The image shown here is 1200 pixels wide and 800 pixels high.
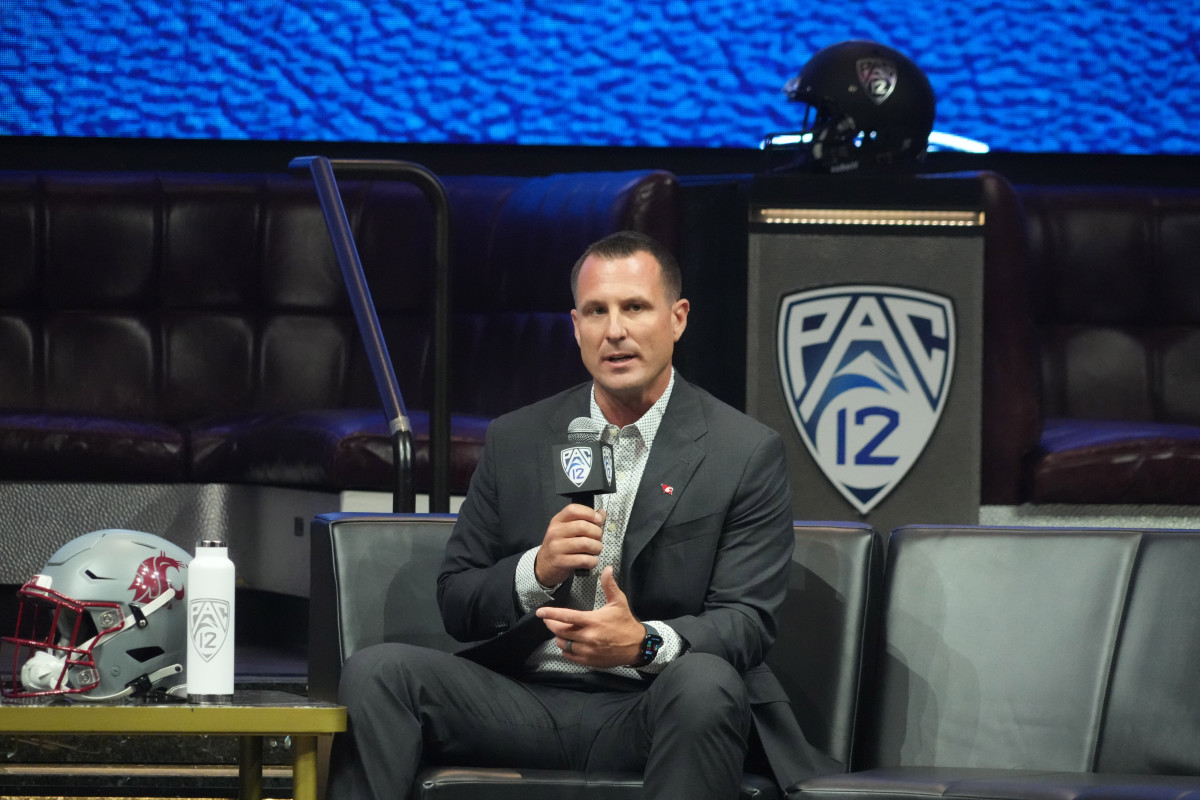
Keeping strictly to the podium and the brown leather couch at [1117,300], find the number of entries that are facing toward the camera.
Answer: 2

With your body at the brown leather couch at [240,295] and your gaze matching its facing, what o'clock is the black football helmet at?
The black football helmet is roughly at 10 o'clock from the brown leather couch.

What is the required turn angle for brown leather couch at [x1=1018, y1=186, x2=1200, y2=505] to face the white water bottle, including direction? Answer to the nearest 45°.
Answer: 0° — it already faces it

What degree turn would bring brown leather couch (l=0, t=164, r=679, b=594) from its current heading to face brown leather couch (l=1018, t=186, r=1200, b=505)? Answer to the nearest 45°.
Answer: approximately 90° to its left

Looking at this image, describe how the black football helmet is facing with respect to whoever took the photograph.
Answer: facing to the left of the viewer

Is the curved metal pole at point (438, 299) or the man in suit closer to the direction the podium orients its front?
the man in suit

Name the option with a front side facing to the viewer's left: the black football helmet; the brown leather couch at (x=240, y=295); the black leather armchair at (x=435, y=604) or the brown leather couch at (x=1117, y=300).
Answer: the black football helmet

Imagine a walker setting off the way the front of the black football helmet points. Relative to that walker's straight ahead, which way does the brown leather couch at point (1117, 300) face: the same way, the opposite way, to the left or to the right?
to the left

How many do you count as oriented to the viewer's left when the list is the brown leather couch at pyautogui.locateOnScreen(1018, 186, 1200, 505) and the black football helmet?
1
